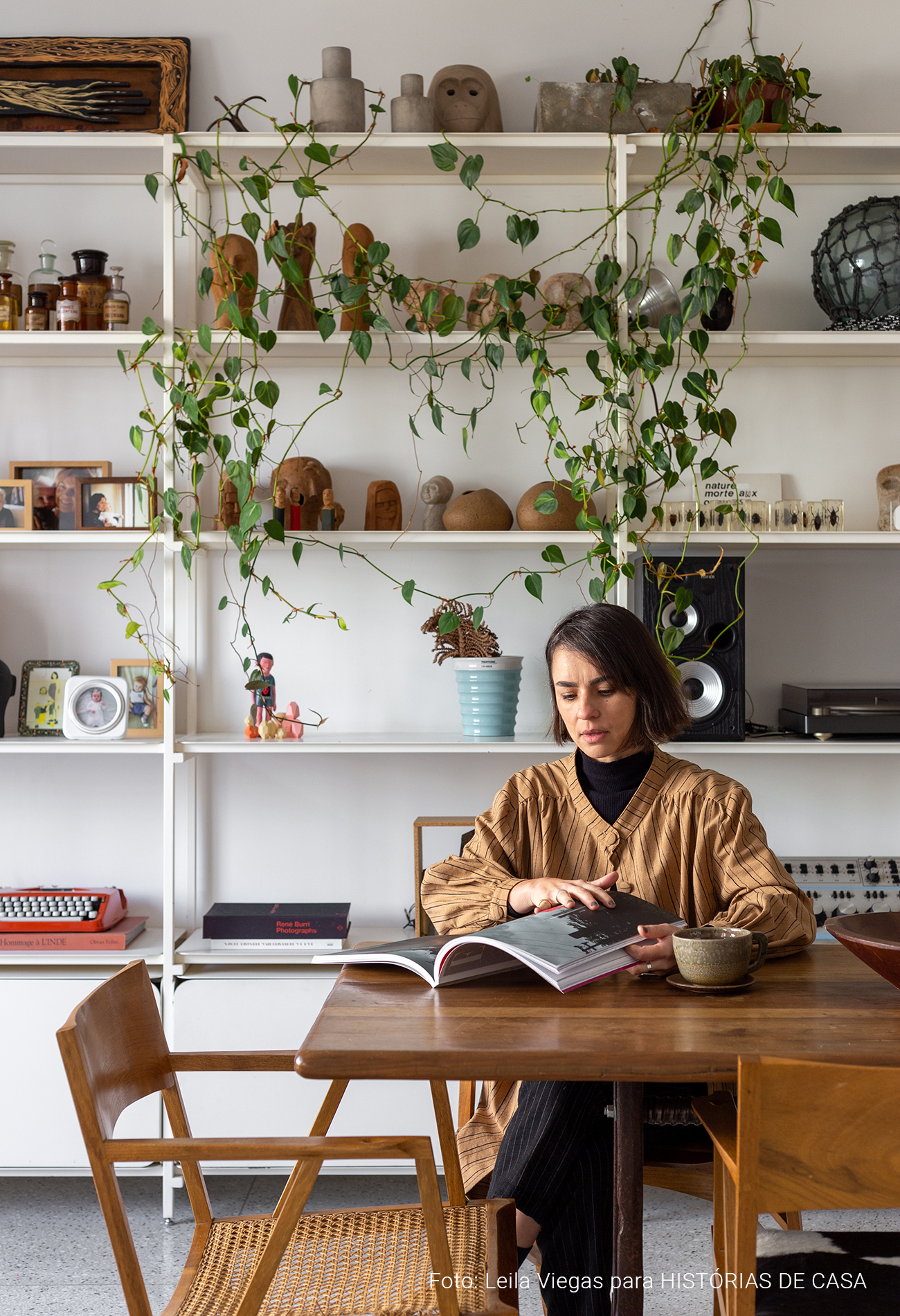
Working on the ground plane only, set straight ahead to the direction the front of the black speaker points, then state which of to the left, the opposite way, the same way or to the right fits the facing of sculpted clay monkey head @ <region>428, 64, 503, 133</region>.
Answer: the same way

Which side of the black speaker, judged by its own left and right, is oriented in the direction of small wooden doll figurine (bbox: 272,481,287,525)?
right

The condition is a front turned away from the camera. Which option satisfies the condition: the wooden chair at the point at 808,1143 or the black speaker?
the wooden chair

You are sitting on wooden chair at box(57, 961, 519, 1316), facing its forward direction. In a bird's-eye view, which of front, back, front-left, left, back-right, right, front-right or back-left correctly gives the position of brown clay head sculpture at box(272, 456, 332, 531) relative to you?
left

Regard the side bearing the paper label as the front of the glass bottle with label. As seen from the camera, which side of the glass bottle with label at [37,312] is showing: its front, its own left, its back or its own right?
front

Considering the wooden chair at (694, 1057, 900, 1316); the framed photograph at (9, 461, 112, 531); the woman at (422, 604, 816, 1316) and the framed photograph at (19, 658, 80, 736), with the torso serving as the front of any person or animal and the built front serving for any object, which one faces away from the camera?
the wooden chair

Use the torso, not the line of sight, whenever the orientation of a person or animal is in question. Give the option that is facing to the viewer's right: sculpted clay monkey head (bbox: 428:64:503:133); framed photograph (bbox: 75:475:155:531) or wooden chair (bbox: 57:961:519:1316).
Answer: the wooden chair

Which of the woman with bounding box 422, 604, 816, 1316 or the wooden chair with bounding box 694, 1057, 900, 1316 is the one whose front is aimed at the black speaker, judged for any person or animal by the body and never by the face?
the wooden chair

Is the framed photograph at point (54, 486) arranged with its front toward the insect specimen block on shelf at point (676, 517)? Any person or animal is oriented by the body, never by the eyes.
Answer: no

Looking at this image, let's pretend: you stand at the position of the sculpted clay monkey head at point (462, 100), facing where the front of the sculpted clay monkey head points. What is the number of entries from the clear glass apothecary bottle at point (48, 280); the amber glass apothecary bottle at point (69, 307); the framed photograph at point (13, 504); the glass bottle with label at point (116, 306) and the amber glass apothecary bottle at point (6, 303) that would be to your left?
0

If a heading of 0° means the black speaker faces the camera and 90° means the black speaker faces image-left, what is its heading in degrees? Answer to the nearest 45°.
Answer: approximately 0°

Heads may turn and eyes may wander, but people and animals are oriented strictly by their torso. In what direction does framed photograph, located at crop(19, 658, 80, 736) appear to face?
toward the camera

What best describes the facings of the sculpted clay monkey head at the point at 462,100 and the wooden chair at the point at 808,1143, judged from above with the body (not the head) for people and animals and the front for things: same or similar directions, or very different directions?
very different directions

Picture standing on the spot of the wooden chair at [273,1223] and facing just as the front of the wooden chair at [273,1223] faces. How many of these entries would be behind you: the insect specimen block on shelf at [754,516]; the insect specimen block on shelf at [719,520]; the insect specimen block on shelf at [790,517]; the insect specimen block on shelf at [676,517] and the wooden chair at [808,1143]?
0

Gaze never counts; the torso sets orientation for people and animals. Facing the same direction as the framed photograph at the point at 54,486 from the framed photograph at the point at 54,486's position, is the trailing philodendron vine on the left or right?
on its left

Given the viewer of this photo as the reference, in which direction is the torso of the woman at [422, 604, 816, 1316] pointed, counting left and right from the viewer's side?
facing the viewer

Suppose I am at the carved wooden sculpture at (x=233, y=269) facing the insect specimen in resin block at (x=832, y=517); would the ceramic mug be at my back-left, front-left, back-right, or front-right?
front-right

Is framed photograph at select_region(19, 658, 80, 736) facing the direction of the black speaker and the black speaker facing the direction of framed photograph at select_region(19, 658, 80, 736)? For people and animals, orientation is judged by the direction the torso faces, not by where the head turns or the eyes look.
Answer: no

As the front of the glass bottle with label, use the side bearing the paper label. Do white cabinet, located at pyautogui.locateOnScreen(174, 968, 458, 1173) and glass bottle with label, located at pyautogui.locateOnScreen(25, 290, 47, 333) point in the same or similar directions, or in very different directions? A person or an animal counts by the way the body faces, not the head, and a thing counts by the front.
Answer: same or similar directions

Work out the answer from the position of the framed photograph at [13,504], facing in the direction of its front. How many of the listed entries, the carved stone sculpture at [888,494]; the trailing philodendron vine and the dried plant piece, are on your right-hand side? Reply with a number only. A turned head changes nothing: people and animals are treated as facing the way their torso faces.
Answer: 0

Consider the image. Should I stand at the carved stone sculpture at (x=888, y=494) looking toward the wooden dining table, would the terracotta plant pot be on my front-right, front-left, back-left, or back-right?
front-right
